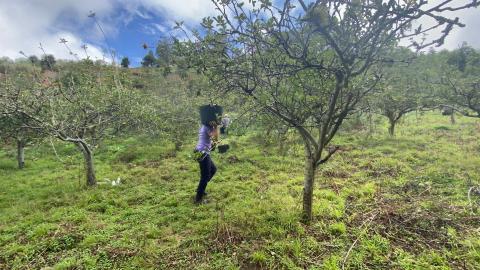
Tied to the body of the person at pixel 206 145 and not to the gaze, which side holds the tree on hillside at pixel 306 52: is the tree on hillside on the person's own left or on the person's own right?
on the person's own right

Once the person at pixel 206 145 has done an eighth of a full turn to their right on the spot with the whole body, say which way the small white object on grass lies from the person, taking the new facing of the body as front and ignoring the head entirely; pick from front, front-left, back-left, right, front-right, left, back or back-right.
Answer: back

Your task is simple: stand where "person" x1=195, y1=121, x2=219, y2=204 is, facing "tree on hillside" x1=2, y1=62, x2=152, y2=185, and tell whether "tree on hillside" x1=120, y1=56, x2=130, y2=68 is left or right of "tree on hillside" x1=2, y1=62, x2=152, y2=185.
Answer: right

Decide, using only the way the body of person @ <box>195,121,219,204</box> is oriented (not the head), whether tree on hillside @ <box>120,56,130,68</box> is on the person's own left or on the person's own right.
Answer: on the person's own left
